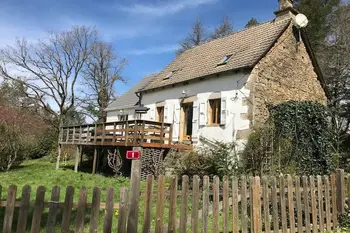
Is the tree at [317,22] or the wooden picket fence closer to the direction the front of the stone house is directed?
the wooden picket fence

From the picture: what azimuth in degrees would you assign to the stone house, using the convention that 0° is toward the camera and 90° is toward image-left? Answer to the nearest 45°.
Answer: approximately 45°

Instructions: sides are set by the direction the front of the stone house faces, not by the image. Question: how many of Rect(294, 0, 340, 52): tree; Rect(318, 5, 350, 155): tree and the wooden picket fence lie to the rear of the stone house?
2

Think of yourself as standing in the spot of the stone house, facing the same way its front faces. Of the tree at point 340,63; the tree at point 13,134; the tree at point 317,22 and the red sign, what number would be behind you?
2

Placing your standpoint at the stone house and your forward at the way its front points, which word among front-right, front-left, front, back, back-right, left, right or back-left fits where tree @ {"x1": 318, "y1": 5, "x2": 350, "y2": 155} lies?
back

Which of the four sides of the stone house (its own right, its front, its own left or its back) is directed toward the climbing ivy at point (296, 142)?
left

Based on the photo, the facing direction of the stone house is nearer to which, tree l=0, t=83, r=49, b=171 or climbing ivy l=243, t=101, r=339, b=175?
the tree

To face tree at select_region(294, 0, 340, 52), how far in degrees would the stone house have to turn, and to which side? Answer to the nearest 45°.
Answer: approximately 180°

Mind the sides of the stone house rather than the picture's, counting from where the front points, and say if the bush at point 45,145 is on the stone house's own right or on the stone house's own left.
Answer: on the stone house's own right

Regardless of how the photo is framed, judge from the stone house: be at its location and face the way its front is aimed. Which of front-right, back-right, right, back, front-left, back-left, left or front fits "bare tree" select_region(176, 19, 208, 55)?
back-right

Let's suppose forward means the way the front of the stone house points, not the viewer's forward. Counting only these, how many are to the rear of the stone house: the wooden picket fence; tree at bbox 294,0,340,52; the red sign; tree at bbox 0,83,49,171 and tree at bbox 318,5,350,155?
2

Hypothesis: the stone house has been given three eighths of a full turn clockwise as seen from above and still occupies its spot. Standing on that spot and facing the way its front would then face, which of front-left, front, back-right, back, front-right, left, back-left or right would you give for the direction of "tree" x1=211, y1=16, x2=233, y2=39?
front

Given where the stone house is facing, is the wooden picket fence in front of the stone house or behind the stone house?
in front

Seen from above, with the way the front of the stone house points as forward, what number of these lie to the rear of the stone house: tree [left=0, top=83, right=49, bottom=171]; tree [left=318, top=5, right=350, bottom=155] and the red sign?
1

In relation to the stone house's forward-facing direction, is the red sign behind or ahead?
ahead

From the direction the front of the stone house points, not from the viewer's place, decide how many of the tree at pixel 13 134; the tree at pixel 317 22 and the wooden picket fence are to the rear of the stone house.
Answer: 1
